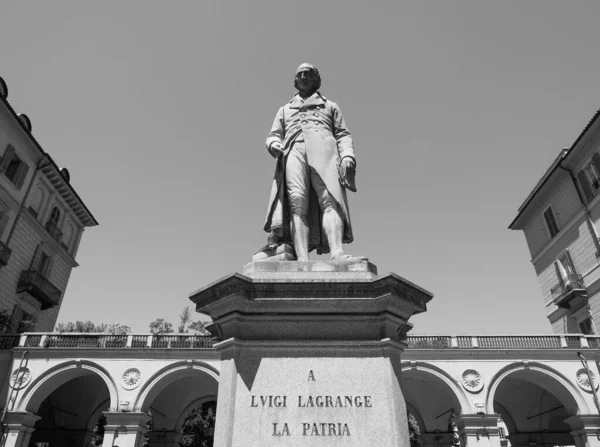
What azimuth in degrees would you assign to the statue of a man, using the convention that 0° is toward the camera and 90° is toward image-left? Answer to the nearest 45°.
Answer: approximately 0°
